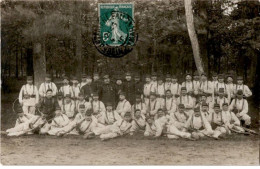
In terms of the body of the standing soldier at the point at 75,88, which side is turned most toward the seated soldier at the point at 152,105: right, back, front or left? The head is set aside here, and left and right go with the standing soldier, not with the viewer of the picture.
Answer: left

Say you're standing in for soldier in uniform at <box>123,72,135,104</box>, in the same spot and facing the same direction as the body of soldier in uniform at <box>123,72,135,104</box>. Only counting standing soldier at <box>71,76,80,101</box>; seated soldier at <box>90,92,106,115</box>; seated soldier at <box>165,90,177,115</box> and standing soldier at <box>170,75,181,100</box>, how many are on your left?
2

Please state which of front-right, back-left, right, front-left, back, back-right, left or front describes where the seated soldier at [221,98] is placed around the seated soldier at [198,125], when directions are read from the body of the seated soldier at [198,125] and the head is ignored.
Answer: back-left
